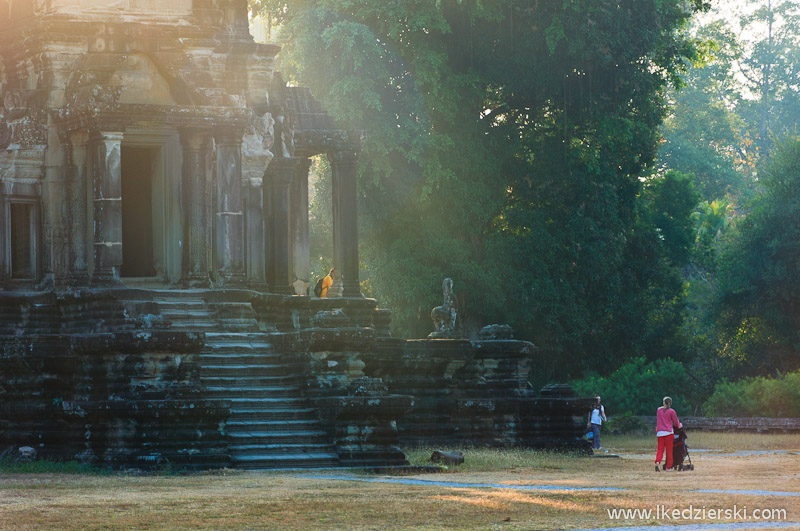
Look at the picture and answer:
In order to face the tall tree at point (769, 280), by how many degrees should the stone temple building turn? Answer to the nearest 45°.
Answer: approximately 90° to its left

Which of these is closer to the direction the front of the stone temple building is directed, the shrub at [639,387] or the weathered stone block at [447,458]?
the weathered stone block

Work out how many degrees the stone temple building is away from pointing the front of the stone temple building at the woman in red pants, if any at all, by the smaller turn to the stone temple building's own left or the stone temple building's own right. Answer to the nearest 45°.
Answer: approximately 45° to the stone temple building's own left

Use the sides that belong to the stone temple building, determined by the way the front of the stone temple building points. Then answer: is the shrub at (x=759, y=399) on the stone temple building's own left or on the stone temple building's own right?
on the stone temple building's own left

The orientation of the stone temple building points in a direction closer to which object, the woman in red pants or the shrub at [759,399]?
the woman in red pants

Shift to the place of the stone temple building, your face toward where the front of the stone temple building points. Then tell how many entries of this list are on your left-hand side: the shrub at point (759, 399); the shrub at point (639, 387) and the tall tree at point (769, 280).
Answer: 3

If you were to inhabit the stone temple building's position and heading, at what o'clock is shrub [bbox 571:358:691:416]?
The shrub is roughly at 9 o'clock from the stone temple building.

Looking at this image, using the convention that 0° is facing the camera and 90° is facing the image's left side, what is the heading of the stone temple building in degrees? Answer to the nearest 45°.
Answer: approximately 315°
